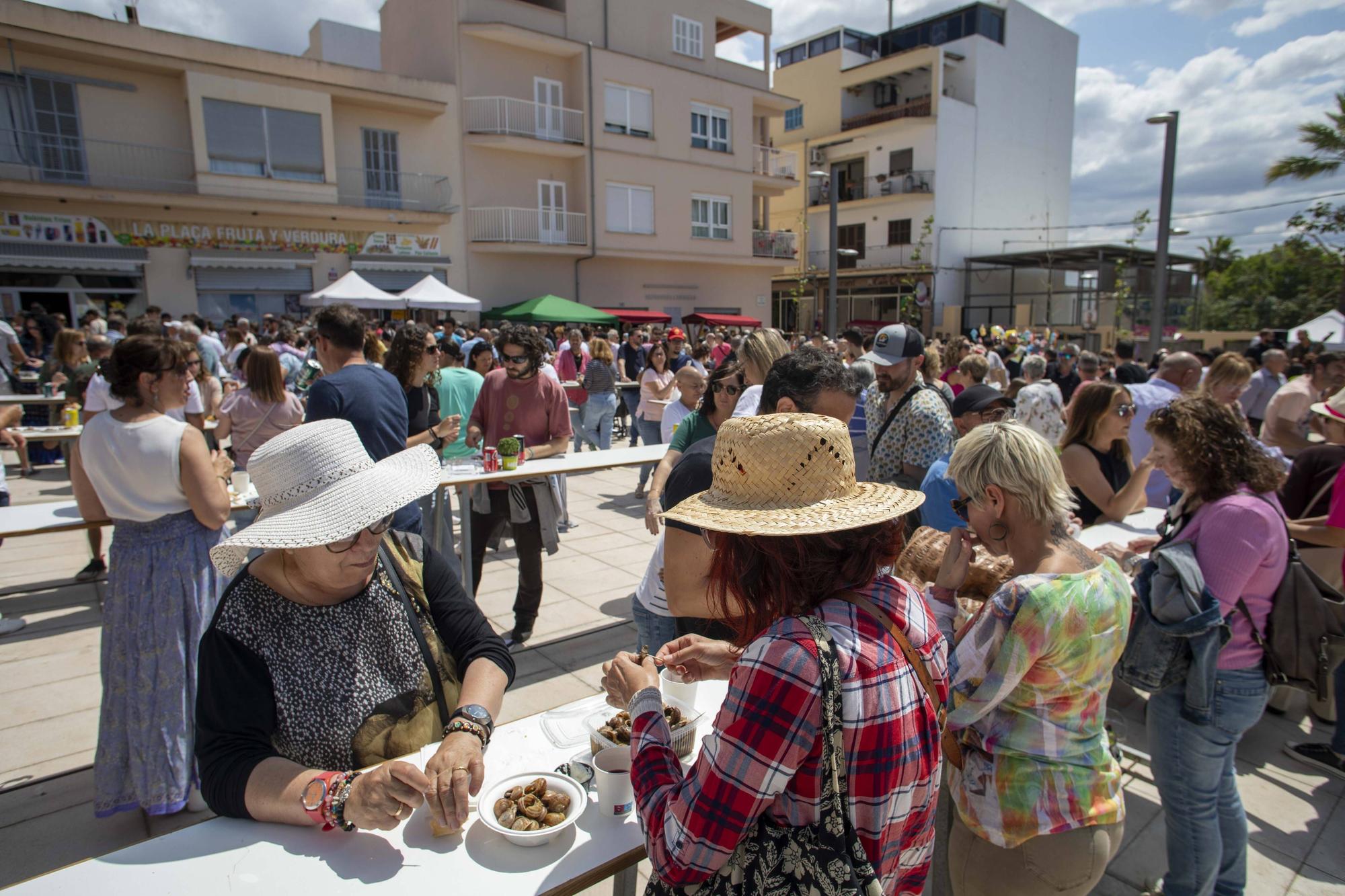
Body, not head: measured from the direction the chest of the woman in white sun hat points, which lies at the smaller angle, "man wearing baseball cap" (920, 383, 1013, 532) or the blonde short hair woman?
the blonde short hair woman

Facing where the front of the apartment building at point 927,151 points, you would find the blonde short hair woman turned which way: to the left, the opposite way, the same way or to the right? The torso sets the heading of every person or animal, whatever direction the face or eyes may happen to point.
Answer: to the right

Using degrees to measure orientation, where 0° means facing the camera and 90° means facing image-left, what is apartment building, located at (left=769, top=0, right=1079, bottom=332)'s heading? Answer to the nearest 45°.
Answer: approximately 45°

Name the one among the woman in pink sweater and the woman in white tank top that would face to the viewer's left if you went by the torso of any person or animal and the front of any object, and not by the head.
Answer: the woman in pink sweater

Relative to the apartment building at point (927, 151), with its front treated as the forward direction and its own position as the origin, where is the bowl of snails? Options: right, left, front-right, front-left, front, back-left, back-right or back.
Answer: front-left

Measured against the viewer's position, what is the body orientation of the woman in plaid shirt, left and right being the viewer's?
facing away from the viewer and to the left of the viewer

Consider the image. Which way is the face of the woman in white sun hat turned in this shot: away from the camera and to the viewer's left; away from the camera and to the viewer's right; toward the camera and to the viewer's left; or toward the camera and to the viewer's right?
toward the camera and to the viewer's right

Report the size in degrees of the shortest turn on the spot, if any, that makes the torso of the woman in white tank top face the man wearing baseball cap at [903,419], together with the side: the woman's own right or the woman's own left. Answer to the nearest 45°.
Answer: approximately 45° to the woman's own right

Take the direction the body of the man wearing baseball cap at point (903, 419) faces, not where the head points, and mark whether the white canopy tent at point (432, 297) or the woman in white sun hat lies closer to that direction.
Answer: the woman in white sun hat

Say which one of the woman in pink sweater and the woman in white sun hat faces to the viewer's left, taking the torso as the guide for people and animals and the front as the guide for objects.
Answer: the woman in pink sweater

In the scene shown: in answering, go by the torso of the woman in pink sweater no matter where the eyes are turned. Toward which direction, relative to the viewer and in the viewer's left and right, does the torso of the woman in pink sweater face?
facing to the left of the viewer
